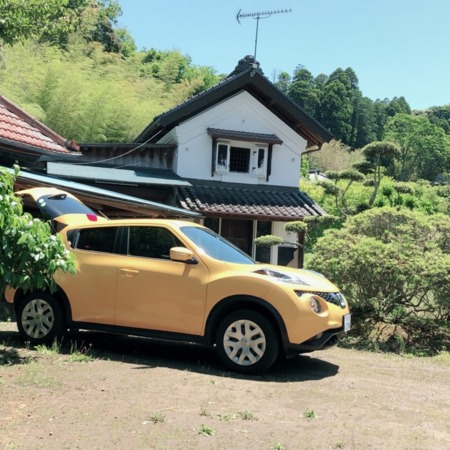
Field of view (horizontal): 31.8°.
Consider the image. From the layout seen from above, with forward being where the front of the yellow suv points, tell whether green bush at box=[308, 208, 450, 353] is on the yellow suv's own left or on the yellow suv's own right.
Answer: on the yellow suv's own left

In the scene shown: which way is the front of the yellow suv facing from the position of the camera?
facing the viewer and to the right of the viewer

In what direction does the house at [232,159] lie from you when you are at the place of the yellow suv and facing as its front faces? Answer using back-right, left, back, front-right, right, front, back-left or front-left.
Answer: back-left

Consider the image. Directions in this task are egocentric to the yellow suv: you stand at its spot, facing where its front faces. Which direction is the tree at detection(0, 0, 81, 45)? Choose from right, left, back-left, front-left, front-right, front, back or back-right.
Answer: back
